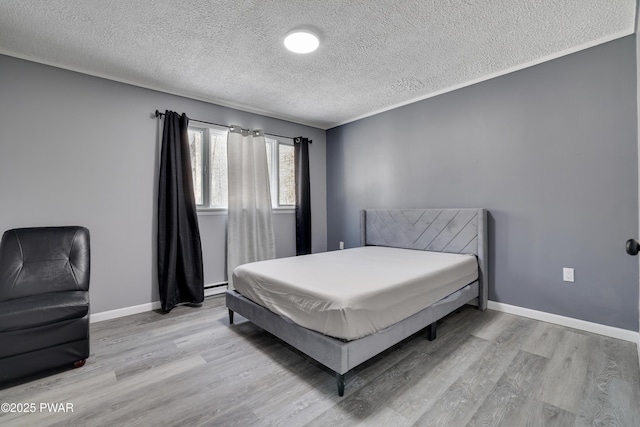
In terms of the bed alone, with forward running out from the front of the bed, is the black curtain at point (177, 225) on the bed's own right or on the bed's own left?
on the bed's own right

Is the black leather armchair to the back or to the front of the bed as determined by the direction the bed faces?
to the front

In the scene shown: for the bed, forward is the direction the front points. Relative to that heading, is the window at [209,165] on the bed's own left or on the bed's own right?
on the bed's own right

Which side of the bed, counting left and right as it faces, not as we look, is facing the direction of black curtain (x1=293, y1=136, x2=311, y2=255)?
right

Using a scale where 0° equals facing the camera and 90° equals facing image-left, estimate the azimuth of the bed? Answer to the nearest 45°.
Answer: approximately 45°

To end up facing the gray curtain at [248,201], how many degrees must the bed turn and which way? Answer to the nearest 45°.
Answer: approximately 90° to its right
